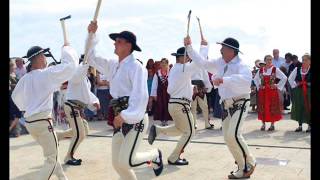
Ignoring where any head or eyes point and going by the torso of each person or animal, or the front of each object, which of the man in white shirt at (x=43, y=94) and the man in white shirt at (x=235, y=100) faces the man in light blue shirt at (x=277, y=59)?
the man in white shirt at (x=43, y=94)

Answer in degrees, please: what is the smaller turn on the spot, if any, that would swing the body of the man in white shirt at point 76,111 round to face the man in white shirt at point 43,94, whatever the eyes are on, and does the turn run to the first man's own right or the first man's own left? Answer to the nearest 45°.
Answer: approximately 90° to the first man's own right

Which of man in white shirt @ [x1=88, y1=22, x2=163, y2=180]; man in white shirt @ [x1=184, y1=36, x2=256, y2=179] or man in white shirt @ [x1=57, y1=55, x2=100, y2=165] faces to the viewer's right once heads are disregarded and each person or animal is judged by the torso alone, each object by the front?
man in white shirt @ [x1=57, y1=55, x2=100, y2=165]

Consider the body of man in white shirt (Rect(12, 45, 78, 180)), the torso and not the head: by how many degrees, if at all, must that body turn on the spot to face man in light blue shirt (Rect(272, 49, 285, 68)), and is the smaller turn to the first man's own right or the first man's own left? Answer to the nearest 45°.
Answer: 0° — they already face them

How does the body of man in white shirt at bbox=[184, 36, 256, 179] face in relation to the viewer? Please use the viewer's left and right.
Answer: facing the viewer and to the left of the viewer

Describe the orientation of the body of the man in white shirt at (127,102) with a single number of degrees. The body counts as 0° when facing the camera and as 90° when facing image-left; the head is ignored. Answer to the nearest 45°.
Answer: approximately 45°

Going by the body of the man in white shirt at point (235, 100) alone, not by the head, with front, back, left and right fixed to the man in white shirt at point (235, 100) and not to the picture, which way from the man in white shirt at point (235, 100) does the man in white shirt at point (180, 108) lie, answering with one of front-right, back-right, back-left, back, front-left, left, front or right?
right

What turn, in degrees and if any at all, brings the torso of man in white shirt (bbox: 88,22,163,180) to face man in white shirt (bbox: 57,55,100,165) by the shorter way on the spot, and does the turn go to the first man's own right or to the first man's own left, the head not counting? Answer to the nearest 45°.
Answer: approximately 135° to the first man's own right

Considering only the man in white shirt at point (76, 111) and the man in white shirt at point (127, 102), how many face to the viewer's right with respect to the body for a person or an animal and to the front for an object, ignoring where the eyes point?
1
